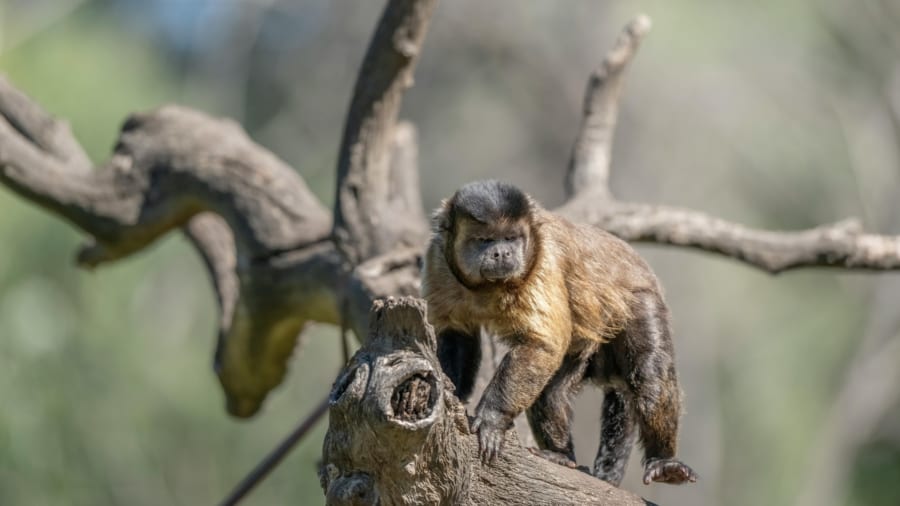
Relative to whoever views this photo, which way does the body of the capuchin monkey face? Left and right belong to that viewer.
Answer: facing the viewer and to the left of the viewer

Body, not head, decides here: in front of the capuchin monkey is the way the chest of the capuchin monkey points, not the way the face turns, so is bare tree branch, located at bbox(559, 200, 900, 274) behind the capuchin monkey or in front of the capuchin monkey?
behind

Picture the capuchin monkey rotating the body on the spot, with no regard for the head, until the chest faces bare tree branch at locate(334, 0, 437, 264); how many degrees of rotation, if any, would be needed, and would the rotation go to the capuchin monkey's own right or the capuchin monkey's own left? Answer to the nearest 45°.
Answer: approximately 90° to the capuchin monkey's own right

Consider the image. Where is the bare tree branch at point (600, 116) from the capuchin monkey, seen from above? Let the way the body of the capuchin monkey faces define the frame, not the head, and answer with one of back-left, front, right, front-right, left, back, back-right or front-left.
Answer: back-right
